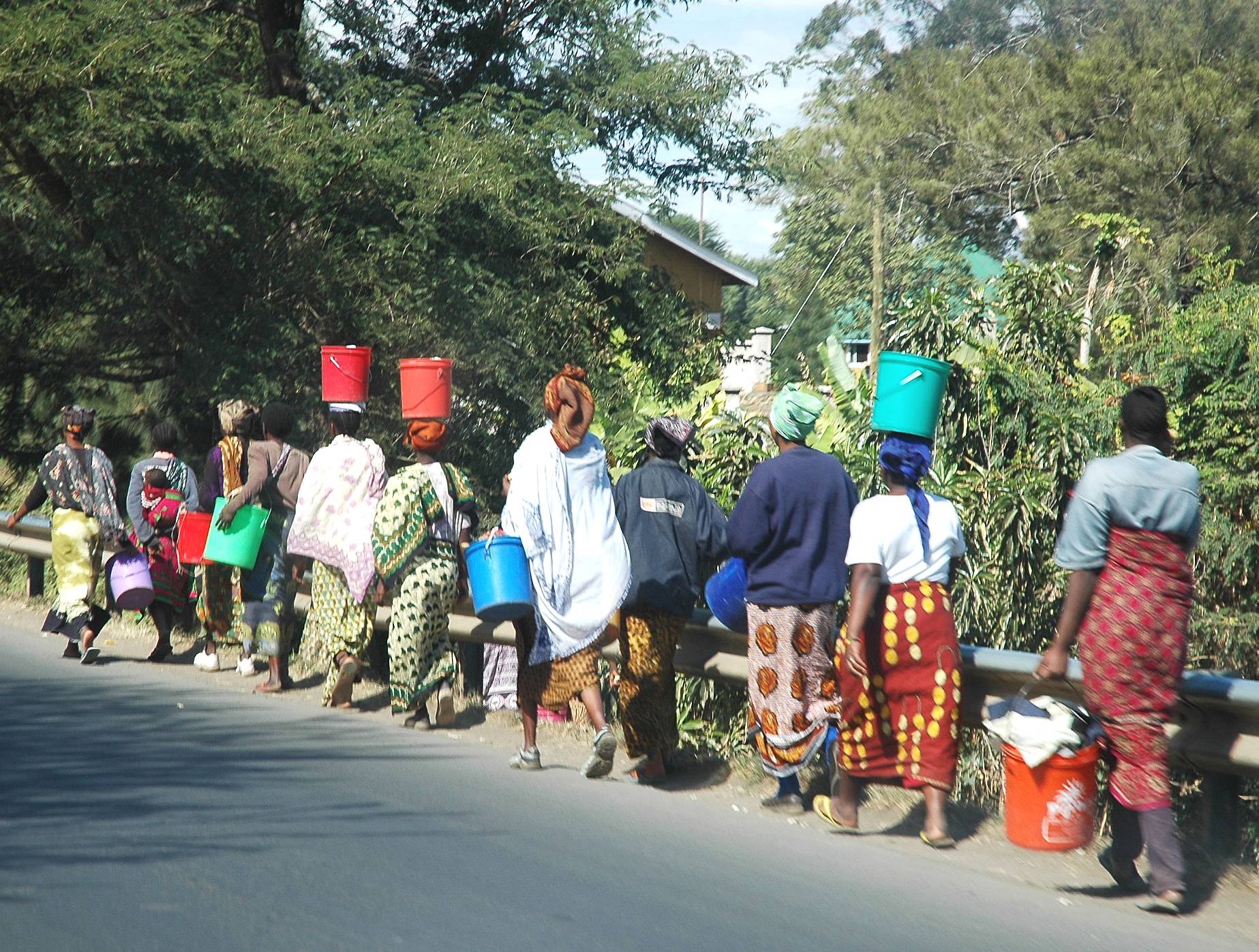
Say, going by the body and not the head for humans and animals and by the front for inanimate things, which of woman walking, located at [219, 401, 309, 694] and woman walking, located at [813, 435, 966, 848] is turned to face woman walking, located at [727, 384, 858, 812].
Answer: woman walking, located at [813, 435, 966, 848]

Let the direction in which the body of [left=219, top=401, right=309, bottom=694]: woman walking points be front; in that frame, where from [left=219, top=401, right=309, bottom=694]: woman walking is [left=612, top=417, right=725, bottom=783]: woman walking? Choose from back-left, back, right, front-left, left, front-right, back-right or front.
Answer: back

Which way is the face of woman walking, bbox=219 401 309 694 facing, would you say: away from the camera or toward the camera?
away from the camera

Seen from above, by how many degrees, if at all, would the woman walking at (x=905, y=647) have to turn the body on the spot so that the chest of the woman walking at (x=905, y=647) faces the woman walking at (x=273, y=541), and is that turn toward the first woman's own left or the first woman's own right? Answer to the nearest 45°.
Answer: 0° — they already face them

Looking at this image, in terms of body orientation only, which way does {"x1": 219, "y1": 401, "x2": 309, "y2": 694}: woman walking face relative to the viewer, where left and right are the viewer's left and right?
facing away from the viewer and to the left of the viewer

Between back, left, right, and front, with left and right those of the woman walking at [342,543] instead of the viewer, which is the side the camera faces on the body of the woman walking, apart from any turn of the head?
back

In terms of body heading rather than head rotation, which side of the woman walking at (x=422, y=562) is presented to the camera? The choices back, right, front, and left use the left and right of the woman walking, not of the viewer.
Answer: back

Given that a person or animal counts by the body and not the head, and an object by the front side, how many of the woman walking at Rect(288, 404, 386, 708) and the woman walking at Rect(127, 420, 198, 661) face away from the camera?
2

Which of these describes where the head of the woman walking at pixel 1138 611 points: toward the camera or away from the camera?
away from the camera

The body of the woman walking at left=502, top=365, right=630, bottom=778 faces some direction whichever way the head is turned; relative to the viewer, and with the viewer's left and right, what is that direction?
facing away from the viewer and to the left of the viewer

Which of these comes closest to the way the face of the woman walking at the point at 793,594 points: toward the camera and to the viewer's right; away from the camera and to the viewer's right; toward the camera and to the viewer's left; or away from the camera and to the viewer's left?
away from the camera and to the viewer's left

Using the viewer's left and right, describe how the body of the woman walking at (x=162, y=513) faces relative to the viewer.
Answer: facing away from the viewer

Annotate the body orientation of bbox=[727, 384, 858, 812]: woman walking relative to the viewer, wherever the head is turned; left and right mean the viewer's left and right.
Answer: facing away from the viewer and to the left of the viewer
